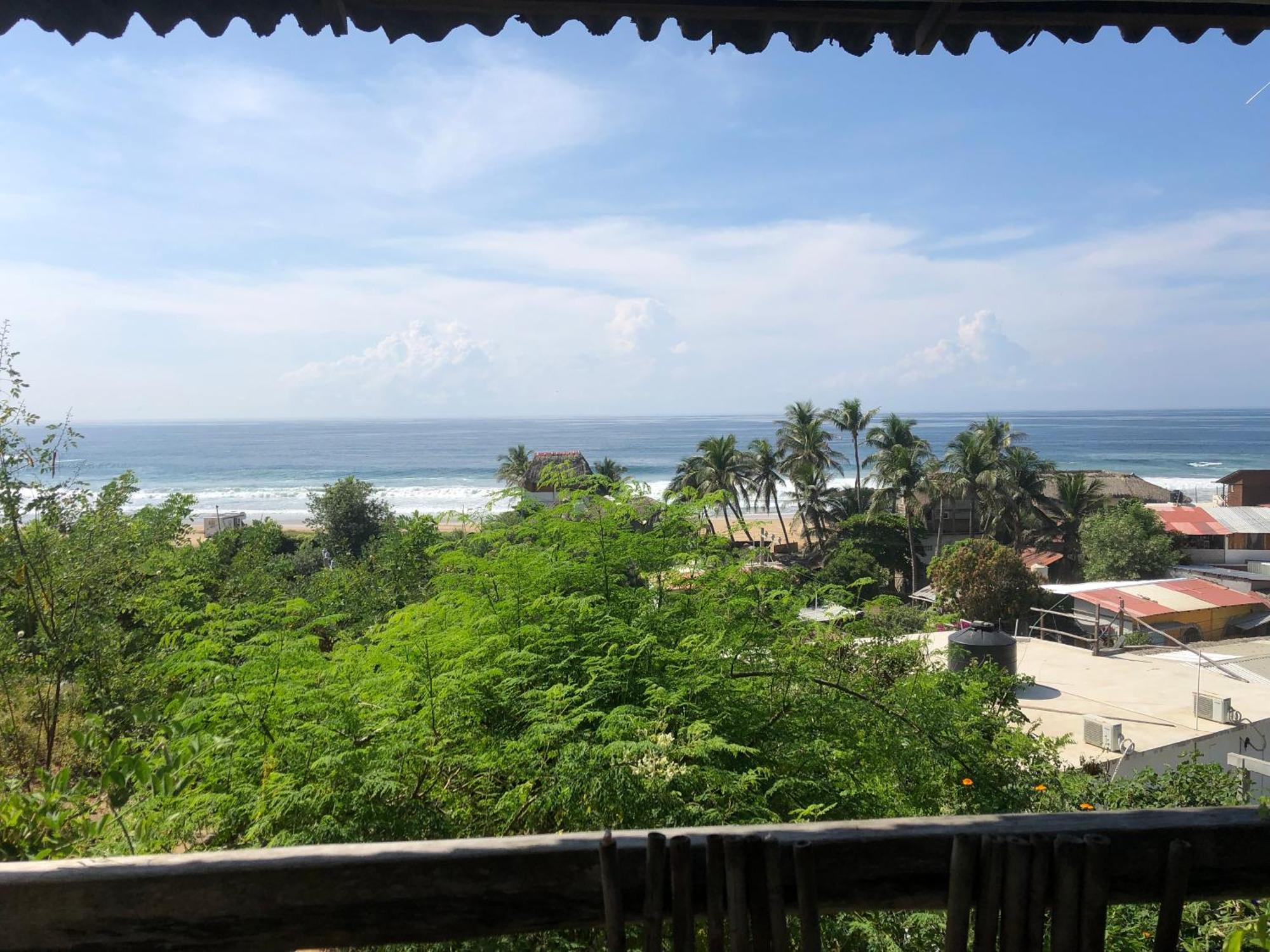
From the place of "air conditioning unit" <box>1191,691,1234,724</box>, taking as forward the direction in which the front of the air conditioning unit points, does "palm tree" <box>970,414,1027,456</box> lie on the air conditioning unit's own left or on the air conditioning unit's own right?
on the air conditioning unit's own right

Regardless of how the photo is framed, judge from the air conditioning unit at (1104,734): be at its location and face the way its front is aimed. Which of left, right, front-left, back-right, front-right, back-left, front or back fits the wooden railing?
front-left

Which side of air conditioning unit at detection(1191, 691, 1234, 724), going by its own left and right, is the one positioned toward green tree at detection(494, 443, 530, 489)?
right

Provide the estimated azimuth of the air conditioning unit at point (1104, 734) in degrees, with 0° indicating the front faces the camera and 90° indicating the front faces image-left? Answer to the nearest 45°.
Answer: approximately 45°

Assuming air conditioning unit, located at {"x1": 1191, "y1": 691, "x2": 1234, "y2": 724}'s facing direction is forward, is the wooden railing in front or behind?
in front

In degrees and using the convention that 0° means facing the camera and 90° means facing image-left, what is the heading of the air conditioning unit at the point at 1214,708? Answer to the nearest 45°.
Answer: approximately 45°

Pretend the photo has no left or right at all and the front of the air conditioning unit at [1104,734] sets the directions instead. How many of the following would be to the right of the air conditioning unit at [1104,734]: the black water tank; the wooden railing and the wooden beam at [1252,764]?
1

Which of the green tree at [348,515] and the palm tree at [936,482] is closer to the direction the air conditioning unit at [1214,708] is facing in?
the green tree

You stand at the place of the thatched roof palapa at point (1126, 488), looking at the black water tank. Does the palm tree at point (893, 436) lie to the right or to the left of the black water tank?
right

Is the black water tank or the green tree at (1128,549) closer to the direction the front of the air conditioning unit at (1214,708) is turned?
the black water tank

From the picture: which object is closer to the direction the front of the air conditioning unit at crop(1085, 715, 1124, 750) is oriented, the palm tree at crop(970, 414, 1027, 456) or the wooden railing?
the wooden railing
